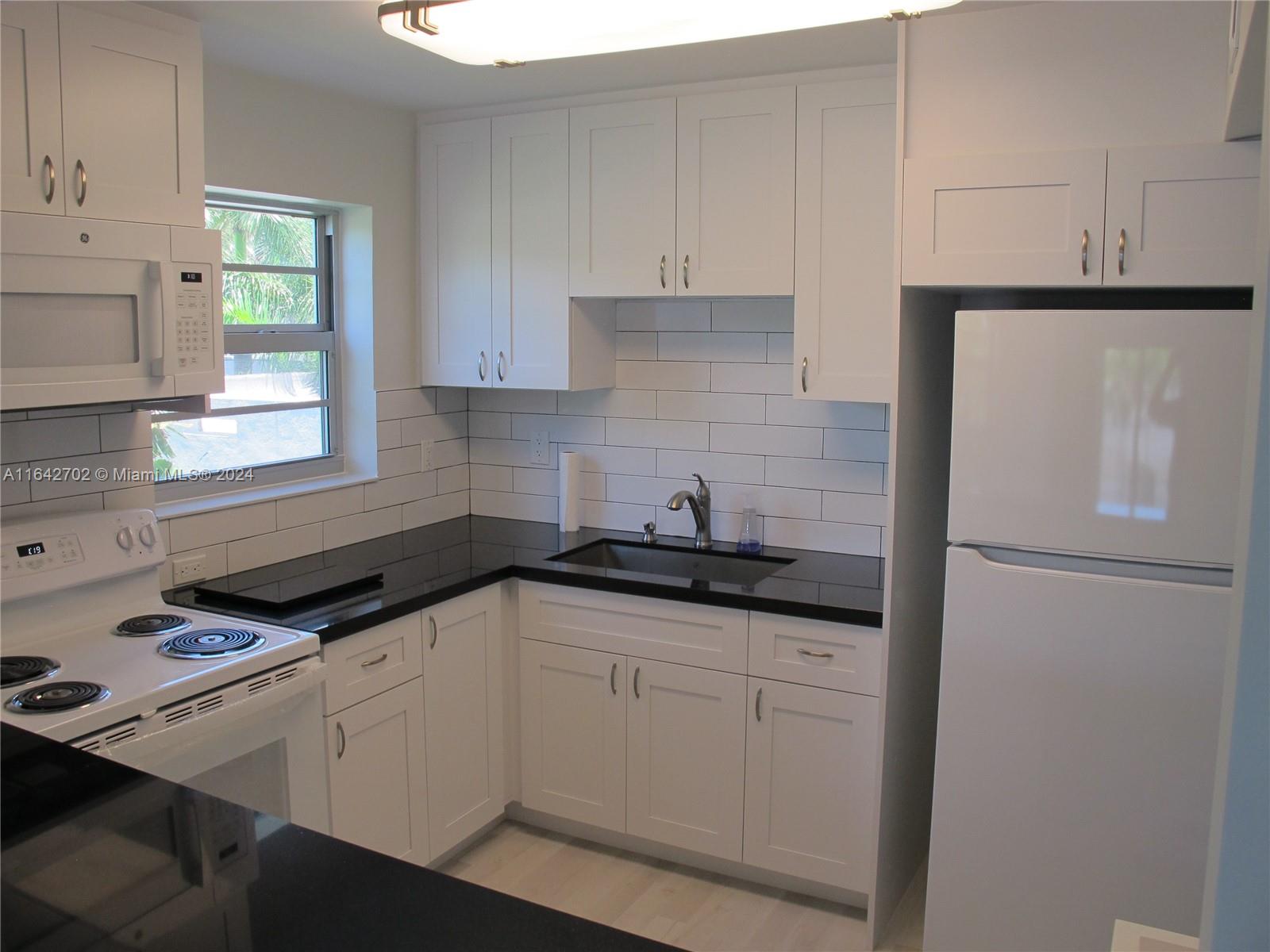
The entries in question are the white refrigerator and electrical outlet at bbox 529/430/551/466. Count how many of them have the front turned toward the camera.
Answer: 2

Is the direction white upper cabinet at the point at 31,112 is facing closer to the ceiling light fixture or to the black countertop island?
the ceiling light fixture

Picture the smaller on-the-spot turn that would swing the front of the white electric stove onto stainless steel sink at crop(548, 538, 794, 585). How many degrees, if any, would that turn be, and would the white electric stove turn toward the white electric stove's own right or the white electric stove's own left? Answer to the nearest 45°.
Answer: approximately 45° to the white electric stove's own left

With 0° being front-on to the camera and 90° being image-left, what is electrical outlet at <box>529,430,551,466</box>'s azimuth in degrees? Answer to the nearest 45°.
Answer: approximately 0°

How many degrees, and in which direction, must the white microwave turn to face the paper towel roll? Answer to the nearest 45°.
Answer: approximately 90° to its left

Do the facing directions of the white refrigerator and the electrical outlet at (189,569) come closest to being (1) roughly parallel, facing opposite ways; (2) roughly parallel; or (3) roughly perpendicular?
roughly perpendicular

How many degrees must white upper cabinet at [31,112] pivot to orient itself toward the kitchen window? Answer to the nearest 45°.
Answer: approximately 90° to its left

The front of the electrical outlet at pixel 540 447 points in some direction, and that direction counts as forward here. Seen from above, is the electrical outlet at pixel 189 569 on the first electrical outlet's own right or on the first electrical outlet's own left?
on the first electrical outlet's own right
